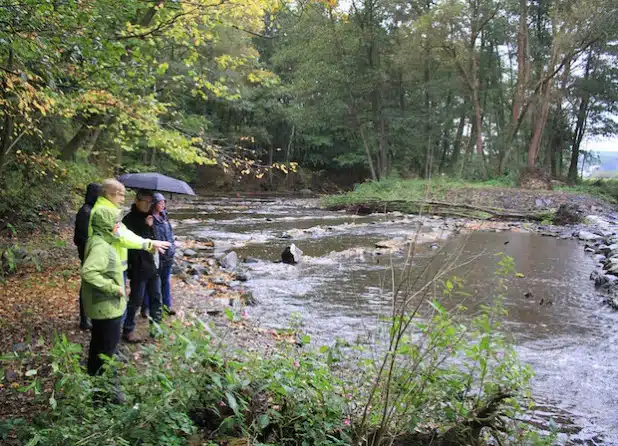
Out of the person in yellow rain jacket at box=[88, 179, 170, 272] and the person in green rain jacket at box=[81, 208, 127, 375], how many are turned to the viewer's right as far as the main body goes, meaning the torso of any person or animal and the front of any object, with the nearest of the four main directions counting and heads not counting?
2

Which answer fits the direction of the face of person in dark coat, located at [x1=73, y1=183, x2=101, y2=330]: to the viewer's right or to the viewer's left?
to the viewer's right

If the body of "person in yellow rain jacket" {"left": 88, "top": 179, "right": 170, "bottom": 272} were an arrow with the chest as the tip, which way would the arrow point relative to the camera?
to the viewer's right

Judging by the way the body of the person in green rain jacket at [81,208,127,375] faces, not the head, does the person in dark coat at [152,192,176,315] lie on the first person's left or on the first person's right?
on the first person's left

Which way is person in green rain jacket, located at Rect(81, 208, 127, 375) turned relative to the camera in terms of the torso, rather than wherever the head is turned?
to the viewer's right

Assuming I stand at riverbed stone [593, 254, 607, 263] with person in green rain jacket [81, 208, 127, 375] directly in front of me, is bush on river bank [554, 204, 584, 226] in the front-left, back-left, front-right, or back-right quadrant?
back-right
